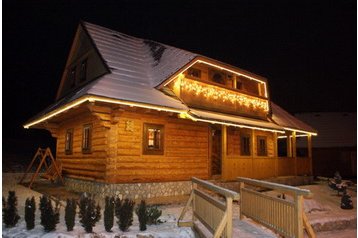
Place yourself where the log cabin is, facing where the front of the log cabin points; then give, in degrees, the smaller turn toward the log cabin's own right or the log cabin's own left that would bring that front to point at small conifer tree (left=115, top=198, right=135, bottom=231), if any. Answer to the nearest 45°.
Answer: approximately 45° to the log cabin's own right

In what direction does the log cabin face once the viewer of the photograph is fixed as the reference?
facing the viewer and to the right of the viewer

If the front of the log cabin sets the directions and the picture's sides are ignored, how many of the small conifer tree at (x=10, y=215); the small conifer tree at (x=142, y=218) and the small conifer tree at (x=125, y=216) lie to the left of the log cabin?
0

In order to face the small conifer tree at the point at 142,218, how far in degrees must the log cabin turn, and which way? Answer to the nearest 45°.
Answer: approximately 45° to its right

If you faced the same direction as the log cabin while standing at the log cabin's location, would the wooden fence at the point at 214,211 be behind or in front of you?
in front

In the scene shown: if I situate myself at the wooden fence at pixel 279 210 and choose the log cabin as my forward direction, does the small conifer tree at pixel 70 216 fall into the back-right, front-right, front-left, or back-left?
front-left
